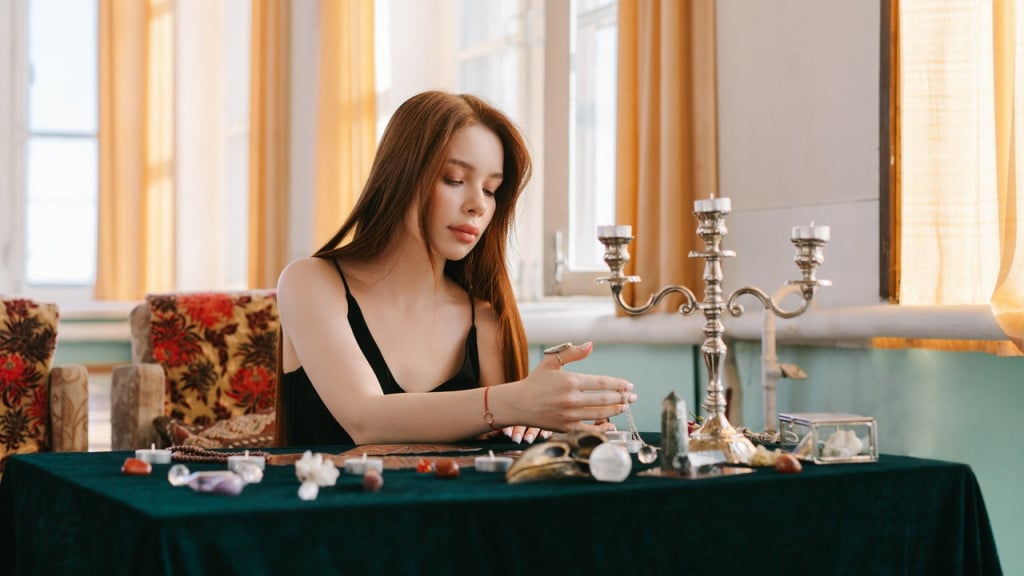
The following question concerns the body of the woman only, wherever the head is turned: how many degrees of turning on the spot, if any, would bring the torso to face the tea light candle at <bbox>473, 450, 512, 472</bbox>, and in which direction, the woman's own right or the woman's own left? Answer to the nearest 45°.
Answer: approximately 45° to the woman's own right

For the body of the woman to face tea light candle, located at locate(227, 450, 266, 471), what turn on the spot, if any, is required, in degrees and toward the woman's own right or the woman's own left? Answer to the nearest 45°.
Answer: approximately 45° to the woman's own right

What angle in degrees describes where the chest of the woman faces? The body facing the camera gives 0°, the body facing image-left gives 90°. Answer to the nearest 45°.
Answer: approximately 315°

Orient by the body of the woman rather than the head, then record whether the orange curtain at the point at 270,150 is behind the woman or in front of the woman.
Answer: behind

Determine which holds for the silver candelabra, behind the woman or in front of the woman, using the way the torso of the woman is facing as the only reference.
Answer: in front

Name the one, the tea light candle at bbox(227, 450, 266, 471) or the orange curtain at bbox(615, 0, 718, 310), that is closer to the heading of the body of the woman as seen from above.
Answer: the tea light candle

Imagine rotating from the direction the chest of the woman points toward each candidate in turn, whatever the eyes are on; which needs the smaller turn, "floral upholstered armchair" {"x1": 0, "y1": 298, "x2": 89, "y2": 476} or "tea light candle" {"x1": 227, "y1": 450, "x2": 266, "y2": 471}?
the tea light candle

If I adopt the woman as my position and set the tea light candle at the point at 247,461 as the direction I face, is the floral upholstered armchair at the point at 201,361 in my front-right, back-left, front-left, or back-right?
back-right

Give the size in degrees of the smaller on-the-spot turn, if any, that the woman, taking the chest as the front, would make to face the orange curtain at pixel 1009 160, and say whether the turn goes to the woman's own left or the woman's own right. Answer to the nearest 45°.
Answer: approximately 45° to the woman's own left

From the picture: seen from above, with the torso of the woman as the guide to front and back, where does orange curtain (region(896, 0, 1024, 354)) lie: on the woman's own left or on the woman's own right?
on the woman's own left

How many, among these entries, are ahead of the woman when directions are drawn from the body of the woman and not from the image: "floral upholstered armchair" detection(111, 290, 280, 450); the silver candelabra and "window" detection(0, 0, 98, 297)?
1

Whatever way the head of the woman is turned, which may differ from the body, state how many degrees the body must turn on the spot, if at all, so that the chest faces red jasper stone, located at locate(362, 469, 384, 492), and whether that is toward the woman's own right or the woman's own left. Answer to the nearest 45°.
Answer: approximately 45° to the woman's own right

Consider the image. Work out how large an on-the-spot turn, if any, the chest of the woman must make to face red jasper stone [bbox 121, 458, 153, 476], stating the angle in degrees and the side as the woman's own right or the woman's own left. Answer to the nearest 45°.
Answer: approximately 90° to the woman's own right
